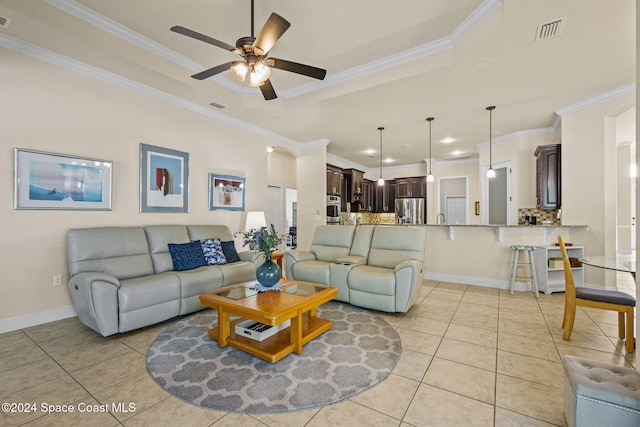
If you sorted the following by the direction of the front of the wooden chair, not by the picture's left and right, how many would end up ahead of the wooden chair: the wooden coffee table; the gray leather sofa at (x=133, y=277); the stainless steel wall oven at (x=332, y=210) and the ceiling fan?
0

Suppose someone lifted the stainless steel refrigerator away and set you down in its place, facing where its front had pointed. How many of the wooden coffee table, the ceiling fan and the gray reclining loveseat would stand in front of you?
3

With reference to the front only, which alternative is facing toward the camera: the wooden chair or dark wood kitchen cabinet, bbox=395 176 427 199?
the dark wood kitchen cabinet

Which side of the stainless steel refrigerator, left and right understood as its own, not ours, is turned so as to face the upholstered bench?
front

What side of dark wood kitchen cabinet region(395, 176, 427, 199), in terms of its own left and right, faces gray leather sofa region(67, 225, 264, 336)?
front

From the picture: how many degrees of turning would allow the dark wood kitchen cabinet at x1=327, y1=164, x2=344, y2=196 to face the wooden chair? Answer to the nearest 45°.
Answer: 0° — it already faces it

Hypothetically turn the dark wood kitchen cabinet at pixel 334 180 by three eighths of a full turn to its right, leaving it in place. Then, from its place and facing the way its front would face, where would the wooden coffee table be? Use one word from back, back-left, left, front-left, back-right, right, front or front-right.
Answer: left

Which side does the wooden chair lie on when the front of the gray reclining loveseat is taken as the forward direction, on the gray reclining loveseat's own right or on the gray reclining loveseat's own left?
on the gray reclining loveseat's own left

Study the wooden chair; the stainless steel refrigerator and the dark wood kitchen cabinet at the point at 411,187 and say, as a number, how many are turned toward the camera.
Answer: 2

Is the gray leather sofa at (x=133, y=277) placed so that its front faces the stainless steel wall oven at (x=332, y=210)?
no

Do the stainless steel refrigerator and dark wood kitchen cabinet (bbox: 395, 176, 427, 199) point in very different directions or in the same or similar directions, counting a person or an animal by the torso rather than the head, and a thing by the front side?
same or similar directions

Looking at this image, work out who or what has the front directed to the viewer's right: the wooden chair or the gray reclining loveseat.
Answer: the wooden chair

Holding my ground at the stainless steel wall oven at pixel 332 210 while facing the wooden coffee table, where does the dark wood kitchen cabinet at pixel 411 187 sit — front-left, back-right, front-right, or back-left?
back-left

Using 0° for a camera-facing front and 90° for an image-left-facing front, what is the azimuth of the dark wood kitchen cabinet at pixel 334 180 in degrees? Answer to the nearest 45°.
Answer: approximately 315°

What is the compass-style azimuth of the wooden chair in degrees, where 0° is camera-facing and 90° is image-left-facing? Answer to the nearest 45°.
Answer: approximately 270°

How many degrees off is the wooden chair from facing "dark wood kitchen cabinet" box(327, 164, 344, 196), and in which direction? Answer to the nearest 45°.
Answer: approximately 180°

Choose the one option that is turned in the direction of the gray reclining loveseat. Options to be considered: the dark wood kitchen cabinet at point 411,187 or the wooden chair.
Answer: the dark wood kitchen cabinet

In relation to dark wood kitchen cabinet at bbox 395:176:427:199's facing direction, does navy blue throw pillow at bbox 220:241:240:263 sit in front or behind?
in front

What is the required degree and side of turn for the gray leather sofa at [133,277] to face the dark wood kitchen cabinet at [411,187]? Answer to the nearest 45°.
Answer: approximately 45° to its left

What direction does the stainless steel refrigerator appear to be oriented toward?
toward the camera

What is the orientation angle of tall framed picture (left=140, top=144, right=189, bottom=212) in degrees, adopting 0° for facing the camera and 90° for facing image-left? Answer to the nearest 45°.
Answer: approximately 315°

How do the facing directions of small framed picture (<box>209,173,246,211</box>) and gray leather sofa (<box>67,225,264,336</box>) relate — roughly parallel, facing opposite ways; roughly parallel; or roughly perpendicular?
roughly parallel
